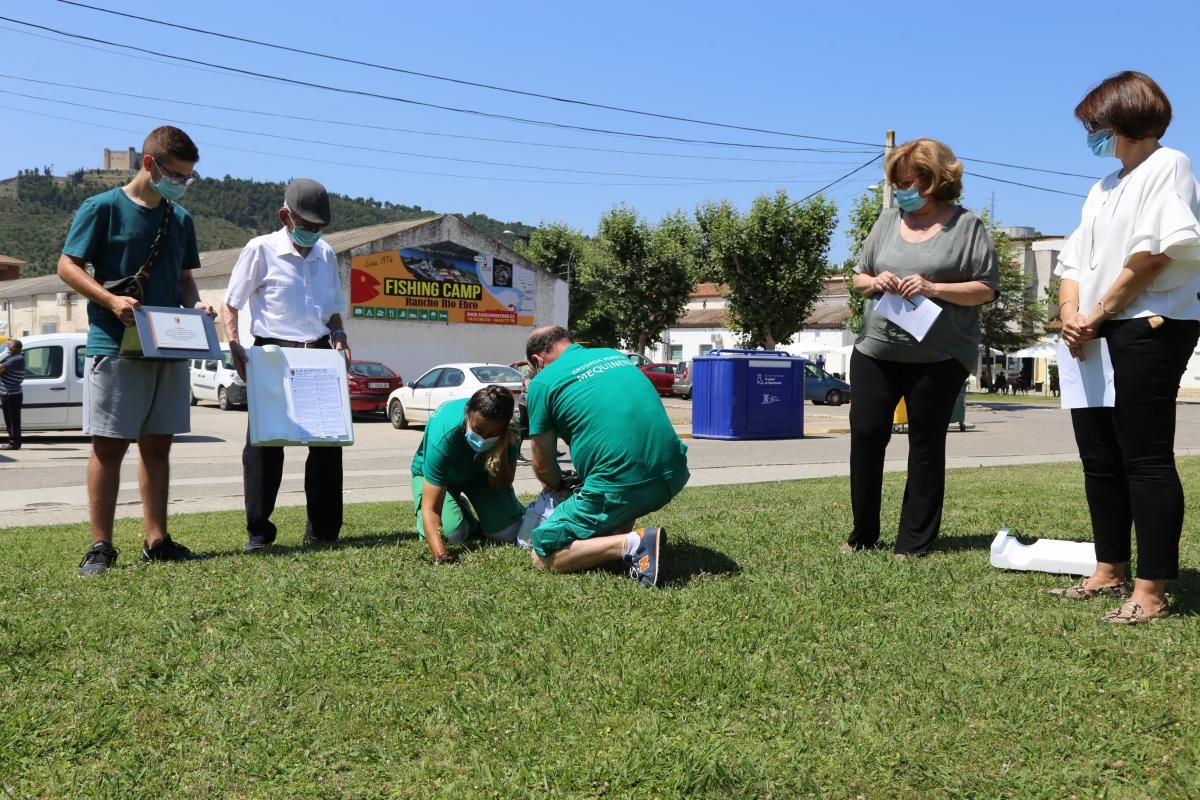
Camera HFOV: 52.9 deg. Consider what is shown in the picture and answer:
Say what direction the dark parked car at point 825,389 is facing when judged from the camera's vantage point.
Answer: facing to the right of the viewer

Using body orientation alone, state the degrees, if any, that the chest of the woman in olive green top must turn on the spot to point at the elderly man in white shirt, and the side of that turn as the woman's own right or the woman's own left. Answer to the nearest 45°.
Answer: approximately 45° to the woman's own right

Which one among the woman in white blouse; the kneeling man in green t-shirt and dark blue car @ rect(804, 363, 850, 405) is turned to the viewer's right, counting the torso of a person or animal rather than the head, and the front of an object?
the dark parked car

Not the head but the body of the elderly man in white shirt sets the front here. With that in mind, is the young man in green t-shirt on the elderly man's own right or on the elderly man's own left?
on the elderly man's own right

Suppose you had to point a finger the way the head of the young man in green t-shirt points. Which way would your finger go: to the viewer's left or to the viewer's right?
to the viewer's right

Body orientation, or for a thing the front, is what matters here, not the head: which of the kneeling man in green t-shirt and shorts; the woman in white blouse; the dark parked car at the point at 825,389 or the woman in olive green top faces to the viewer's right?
the dark parked car

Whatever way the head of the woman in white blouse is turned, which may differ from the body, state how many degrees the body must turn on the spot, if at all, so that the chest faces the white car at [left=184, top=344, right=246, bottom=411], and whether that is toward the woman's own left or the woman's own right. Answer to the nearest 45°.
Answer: approximately 90° to the woman's own right

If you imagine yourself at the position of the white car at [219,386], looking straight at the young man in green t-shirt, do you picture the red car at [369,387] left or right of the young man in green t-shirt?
left

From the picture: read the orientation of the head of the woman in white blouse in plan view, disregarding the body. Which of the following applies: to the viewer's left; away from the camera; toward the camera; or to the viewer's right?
to the viewer's left
